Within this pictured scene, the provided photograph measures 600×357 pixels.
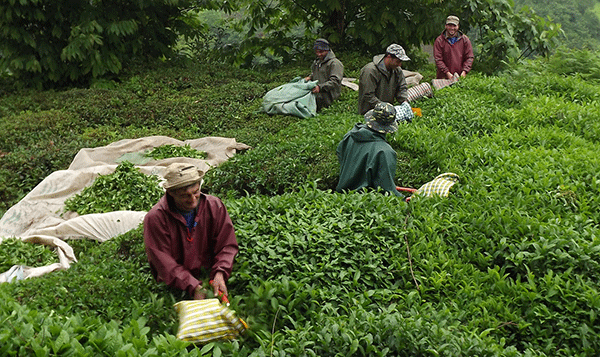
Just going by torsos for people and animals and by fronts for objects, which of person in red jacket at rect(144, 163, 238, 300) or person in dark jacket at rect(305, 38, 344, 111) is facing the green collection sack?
the person in dark jacket

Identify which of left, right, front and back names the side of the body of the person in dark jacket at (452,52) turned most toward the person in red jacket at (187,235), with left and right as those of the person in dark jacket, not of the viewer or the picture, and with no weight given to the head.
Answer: front

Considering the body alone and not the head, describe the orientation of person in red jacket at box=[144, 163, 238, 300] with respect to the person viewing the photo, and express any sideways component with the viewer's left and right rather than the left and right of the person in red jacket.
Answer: facing the viewer and to the right of the viewer

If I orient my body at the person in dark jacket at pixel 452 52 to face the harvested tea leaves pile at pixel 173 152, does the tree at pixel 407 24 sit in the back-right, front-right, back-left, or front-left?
back-right

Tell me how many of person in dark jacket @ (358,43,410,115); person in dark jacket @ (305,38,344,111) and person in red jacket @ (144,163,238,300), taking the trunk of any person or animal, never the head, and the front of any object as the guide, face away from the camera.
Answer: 0

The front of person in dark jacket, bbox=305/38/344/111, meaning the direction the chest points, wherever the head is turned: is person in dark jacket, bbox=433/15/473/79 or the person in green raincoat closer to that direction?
the person in green raincoat

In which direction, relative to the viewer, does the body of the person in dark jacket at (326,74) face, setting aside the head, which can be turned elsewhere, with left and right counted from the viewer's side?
facing the viewer and to the left of the viewer

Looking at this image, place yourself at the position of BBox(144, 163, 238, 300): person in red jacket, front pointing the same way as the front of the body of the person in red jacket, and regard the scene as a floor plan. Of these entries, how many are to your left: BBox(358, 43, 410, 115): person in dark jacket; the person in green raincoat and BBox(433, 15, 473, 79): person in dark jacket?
3

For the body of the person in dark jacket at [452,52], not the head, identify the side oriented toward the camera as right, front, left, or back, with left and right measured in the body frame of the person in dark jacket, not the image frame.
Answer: front

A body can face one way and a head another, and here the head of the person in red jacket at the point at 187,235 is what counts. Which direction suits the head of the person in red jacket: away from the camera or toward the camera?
toward the camera

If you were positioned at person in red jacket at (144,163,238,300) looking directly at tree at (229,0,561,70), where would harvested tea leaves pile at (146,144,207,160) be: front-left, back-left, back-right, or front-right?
front-left

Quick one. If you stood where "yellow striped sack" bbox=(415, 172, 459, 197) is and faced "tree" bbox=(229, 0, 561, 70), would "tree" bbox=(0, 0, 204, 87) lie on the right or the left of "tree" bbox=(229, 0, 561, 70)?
left

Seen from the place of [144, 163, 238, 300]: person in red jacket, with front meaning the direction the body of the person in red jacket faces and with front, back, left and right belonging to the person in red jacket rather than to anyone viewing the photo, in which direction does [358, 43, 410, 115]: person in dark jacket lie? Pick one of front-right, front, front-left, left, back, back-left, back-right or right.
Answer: left

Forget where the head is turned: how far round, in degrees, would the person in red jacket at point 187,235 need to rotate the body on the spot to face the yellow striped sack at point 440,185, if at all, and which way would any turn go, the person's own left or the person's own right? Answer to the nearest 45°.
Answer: approximately 90° to the person's own left
